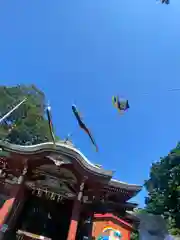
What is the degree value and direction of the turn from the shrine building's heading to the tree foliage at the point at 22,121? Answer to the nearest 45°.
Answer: approximately 135° to its right

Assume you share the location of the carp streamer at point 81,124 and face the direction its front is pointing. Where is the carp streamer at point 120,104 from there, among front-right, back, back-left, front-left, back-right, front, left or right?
back-left

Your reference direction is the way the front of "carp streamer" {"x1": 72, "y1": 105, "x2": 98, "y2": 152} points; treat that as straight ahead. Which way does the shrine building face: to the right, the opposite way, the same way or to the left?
to the left

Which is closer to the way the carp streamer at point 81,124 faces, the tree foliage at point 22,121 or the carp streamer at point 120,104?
the tree foliage

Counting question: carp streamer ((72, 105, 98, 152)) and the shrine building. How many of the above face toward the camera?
1

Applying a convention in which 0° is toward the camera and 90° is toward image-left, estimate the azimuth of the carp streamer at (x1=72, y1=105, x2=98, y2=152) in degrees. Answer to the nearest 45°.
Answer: approximately 90°

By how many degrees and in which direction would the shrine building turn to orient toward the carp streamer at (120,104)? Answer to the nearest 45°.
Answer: approximately 45° to its left

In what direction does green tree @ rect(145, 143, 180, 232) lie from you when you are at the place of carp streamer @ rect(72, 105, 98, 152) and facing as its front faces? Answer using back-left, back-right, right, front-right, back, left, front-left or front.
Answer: back-right

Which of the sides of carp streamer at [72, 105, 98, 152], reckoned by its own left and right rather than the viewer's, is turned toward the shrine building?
right

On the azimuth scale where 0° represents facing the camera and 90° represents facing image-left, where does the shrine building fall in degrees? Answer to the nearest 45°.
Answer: approximately 0°
